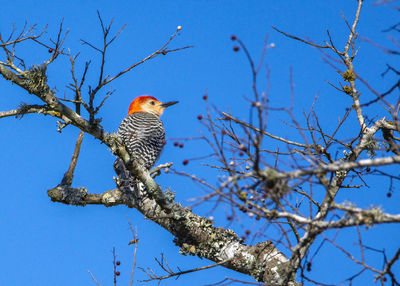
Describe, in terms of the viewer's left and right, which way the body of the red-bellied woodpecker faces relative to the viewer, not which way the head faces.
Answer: facing away from the viewer and to the right of the viewer
